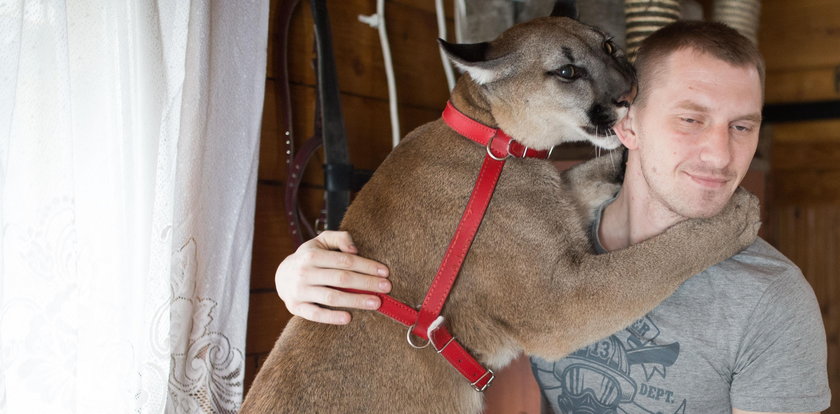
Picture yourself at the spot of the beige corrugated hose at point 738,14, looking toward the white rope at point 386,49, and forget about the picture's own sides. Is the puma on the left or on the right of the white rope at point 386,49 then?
left

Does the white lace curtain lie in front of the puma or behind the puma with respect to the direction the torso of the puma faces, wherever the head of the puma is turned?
behind

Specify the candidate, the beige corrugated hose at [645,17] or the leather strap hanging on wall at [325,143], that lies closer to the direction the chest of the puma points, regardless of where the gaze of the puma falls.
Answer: the beige corrugated hose

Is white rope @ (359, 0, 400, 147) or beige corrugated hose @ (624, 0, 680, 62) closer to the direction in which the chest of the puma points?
the beige corrugated hose

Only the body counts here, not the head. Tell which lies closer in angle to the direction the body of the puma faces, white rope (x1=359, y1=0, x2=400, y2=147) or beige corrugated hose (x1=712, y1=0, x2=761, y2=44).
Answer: the beige corrugated hose

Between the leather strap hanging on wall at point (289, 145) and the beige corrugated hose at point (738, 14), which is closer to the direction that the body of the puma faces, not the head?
the beige corrugated hose

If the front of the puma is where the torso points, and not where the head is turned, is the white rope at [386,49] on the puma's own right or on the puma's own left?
on the puma's own left

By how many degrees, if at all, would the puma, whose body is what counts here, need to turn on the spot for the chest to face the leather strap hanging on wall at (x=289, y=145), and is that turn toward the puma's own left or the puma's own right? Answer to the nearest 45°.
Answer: approximately 135° to the puma's own left

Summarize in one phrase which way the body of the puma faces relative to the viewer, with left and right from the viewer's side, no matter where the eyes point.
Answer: facing to the right of the viewer

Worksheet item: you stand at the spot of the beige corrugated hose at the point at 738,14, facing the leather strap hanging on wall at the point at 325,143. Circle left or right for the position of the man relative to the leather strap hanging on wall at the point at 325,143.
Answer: left
